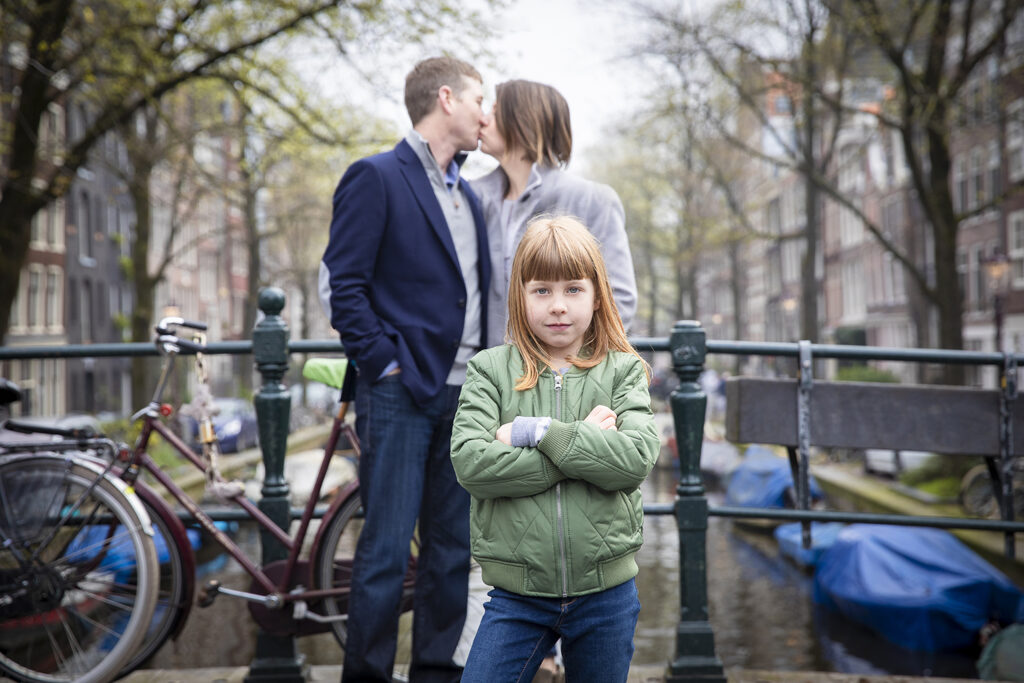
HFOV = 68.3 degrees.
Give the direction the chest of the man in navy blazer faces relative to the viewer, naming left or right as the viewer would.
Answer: facing the viewer and to the right of the viewer

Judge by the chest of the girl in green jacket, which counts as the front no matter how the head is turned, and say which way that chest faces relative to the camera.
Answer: toward the camera

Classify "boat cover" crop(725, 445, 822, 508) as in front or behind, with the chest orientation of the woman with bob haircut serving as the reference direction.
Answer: behind

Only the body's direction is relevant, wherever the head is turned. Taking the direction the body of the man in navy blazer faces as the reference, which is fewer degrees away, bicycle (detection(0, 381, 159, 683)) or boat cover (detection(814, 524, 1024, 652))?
the boat cover

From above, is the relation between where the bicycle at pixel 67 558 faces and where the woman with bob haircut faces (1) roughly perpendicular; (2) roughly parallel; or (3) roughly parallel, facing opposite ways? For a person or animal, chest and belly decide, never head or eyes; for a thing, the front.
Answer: roughly parallel

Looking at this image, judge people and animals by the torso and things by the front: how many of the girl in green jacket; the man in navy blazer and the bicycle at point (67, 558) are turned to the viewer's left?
1

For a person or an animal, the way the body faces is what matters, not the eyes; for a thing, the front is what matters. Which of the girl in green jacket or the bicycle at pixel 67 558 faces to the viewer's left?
the bicycle

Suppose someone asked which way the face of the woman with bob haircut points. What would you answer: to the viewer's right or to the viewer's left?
to the viewer's left

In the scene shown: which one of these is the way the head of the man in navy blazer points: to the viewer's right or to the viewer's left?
to the viewer's right

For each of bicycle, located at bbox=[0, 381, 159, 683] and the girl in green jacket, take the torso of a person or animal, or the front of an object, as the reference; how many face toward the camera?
1

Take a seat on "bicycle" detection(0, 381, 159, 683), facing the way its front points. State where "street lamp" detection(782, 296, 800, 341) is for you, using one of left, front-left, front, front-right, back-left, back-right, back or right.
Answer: back-right

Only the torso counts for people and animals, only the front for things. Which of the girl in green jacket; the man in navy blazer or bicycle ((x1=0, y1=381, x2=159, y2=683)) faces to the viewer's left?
the bicycle

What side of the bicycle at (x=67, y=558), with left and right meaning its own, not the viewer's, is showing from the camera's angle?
left

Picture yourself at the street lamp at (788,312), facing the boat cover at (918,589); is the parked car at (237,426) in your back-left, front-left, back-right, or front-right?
front-right
